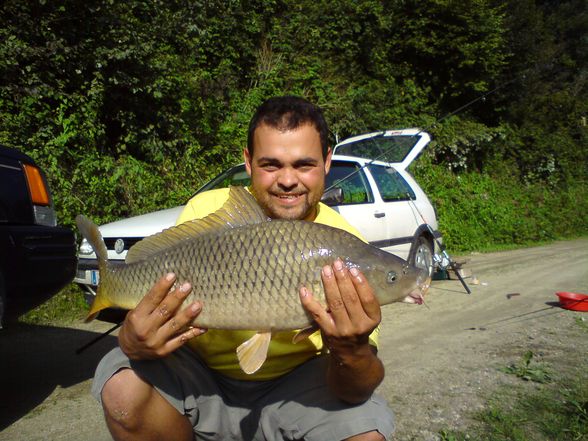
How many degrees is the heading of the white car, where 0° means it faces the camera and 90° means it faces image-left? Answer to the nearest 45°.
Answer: approximately 45°

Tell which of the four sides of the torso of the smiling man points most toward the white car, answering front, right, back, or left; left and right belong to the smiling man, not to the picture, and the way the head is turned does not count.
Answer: back

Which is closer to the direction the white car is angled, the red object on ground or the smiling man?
the smiling man

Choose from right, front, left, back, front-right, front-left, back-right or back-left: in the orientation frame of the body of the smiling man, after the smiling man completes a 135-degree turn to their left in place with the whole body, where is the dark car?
left

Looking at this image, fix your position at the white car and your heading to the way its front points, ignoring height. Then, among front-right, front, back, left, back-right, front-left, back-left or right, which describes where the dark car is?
front

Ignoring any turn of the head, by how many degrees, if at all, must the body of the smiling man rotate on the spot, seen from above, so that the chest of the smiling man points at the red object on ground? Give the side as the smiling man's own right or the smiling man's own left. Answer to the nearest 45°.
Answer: approximately 135° to the smiling man's own left

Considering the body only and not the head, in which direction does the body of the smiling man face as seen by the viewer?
toward the camera

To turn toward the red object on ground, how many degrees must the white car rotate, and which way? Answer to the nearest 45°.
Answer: approximately 90° to its left

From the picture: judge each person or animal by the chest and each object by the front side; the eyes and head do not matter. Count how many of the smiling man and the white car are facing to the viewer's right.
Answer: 0
